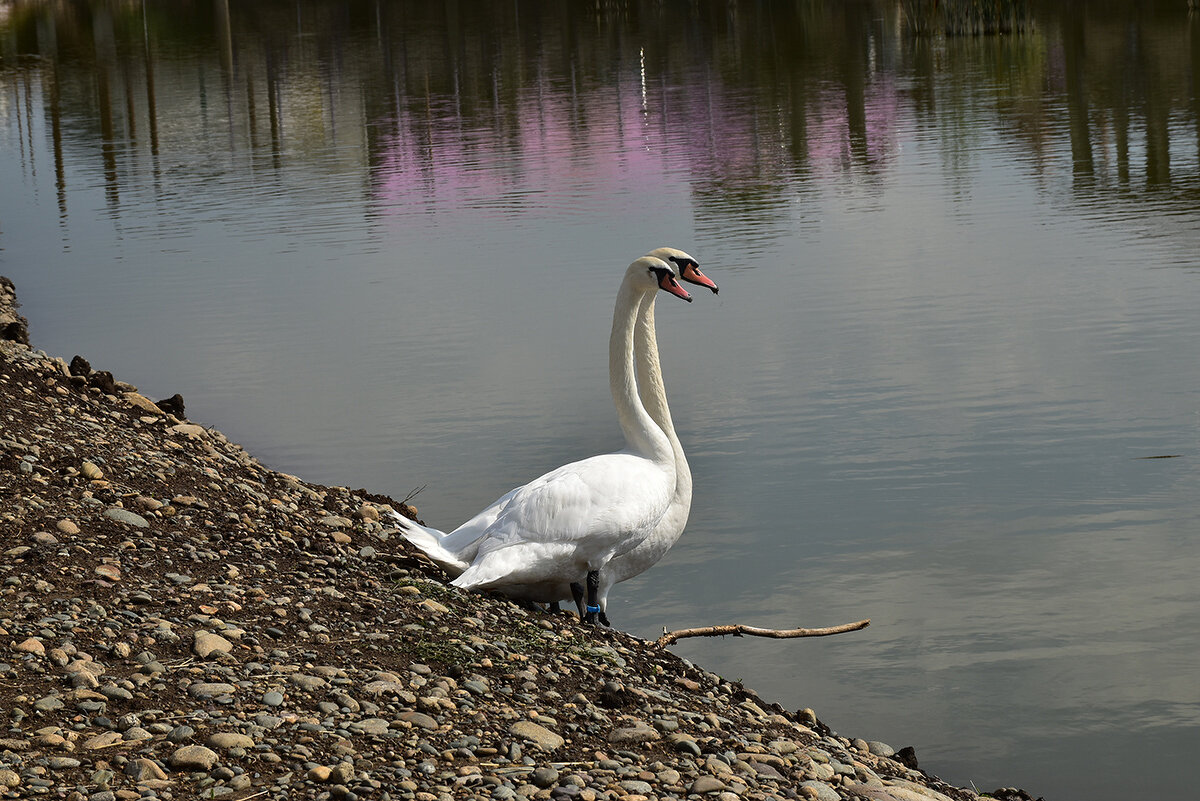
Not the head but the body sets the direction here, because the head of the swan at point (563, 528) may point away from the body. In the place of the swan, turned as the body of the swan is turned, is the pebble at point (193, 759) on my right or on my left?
on my right

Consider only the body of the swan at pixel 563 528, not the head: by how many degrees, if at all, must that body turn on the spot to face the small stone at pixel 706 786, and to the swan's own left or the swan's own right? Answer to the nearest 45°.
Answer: approximately 90° to the swan's own right

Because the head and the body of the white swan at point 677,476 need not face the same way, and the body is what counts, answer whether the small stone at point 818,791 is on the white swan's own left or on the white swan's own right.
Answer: on the white swan's own right

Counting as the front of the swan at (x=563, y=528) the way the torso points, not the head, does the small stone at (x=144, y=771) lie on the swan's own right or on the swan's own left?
on the swan's own right

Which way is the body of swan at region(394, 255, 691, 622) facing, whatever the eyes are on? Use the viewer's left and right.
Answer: facing to the right of the viewer

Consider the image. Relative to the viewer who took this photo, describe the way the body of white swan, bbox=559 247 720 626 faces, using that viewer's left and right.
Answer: facing to the right of the viewer

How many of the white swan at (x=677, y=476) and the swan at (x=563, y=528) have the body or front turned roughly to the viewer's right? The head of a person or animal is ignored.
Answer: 2
